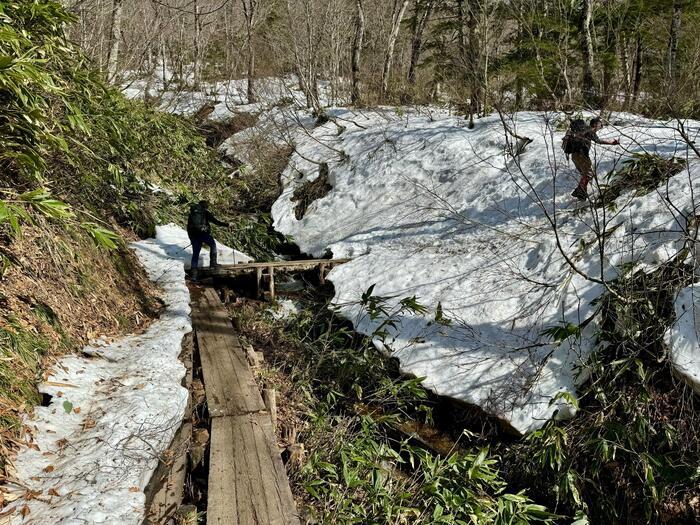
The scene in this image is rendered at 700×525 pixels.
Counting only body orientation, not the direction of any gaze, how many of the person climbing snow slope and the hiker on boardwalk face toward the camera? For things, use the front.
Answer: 0

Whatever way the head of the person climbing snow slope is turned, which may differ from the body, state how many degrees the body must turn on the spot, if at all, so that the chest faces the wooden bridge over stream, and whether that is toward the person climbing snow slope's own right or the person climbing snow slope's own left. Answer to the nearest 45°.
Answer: approximately 180°

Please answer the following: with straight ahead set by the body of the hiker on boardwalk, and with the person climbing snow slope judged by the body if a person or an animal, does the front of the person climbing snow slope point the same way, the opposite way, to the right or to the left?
to the right

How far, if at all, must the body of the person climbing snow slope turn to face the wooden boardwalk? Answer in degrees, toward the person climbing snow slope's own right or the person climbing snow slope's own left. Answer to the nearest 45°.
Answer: approximately 90° to the person climbing snow slope's own right

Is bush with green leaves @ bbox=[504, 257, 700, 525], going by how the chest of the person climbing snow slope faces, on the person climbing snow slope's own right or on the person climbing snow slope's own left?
on the person climbing snow slope's own right

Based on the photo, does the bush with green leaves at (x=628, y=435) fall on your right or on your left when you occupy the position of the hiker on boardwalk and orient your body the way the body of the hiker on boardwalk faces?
on your right

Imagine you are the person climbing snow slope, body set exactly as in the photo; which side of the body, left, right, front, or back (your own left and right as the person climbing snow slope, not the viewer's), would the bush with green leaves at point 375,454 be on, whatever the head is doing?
right

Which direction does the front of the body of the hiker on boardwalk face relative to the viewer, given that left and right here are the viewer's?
facing away from the viewer and to the right of the viewer

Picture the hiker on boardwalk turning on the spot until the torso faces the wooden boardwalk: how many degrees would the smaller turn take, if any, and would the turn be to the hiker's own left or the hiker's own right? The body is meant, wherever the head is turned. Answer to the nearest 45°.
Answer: approximately 135° to the hiker's own right

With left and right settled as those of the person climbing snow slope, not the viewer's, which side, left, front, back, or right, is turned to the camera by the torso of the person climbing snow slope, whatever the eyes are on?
right

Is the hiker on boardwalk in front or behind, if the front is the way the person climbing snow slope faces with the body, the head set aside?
behind

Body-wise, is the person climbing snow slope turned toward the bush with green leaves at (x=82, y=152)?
no

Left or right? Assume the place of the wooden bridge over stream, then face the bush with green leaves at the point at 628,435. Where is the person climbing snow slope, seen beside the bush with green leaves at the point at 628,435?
left

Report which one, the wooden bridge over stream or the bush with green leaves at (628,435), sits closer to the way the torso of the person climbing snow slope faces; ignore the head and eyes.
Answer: the bush with green leaves
